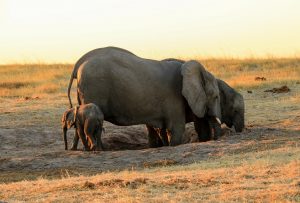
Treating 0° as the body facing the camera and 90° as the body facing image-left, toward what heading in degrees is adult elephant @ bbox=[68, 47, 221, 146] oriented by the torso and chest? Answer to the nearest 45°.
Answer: approximately 270°

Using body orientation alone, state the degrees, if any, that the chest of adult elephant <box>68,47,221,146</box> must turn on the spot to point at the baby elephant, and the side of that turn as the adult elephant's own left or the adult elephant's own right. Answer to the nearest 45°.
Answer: approximately 135° to the adult elephant's own right
